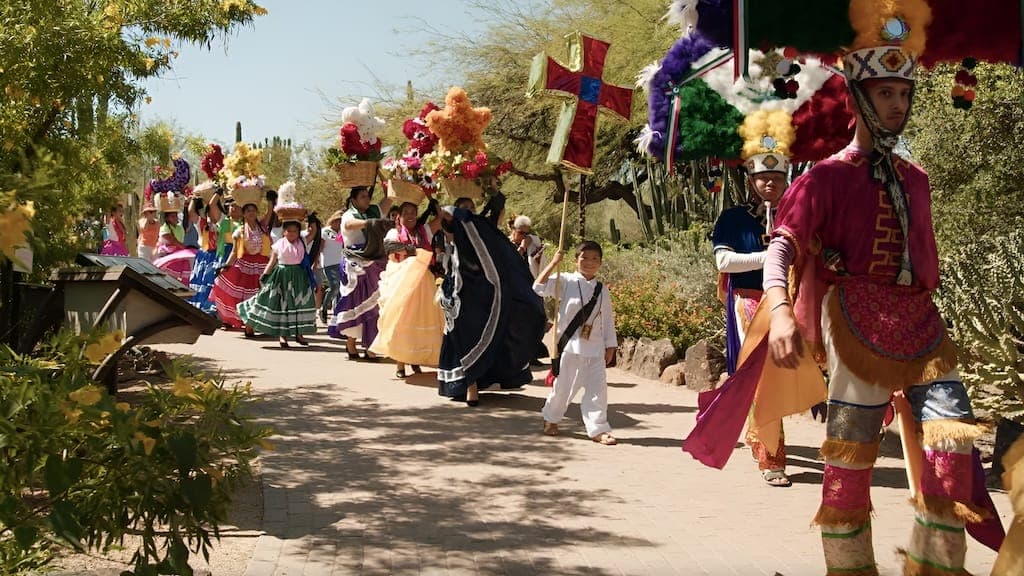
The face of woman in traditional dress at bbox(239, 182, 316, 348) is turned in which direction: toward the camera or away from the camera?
toward the camera

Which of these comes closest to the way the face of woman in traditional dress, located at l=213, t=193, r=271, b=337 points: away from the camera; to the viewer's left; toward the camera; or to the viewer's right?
toward the camera

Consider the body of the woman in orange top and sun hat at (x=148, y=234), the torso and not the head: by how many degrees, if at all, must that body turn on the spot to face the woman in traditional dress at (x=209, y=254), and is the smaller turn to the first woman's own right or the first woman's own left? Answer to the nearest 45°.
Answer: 0° — they already face them

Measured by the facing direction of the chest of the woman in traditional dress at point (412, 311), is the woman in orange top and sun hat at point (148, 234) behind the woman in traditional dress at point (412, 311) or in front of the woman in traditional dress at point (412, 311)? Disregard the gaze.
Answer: behind

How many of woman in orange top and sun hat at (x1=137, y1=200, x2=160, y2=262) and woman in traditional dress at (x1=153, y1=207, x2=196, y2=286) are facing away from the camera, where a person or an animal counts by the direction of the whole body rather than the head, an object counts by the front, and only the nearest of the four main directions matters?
0

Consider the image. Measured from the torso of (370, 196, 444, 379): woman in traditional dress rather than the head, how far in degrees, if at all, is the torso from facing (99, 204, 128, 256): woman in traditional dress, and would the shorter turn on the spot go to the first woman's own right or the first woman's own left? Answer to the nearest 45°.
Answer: approximately 135° to the first woman's own right

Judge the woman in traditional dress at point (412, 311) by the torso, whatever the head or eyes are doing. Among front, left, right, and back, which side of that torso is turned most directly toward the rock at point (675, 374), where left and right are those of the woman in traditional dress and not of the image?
left

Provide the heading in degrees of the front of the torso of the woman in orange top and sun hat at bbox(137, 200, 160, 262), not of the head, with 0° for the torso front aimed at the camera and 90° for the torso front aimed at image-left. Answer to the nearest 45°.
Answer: approximately 315°

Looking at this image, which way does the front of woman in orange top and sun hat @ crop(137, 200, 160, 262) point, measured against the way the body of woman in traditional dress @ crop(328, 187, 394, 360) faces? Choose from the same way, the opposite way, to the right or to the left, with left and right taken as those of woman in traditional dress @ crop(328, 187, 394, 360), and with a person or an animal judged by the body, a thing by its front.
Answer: the same way

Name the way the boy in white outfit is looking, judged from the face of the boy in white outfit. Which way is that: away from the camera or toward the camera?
toward the camera

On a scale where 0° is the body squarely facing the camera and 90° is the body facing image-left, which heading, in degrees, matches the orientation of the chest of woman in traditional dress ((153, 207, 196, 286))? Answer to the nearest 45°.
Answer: approximately 315°

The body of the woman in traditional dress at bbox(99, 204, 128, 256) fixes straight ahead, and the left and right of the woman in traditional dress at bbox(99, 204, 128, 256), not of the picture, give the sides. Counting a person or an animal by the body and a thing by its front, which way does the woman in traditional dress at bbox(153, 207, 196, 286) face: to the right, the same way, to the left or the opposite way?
the same way

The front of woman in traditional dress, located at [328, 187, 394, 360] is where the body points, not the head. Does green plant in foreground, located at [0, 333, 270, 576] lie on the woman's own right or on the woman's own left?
on the woman's own right

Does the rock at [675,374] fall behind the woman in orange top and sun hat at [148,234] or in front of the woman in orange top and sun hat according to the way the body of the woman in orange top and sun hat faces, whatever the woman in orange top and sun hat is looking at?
in front

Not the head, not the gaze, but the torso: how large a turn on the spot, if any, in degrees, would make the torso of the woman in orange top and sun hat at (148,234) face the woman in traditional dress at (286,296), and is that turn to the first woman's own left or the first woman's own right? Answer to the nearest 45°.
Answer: approximately 45° to the first woman's own right
